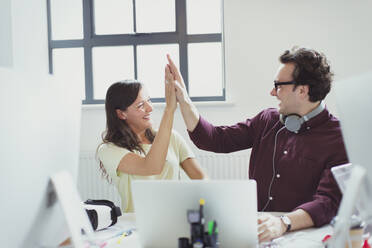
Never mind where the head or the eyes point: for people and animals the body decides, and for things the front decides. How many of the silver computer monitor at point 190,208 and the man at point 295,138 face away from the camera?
1

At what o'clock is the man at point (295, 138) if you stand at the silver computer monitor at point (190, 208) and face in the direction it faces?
The man is roughly at 1 o'clock from the silver computer monitor.

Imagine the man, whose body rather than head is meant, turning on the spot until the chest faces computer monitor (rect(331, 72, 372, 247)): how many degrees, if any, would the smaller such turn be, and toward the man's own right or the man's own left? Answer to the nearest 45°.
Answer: approximately 45° to the man's own left

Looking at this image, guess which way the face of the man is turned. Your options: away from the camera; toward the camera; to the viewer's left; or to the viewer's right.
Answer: to the viewer's left

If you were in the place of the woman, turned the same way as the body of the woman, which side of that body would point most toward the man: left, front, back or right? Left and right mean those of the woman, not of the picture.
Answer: front

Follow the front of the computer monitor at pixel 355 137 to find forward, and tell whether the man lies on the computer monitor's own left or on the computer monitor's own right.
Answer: on the computer monitor's own left

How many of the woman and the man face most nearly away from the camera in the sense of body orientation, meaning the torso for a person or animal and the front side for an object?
0

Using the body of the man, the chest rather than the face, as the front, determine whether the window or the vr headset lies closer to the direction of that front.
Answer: the vr headset

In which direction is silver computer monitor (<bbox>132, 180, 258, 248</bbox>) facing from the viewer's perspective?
away from the camera

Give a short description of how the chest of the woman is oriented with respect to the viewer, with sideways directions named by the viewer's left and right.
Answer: facing the viewer and to the right of the viewer

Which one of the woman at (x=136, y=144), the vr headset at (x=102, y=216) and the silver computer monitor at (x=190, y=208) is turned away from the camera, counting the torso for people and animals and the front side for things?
the silver computer monitor
